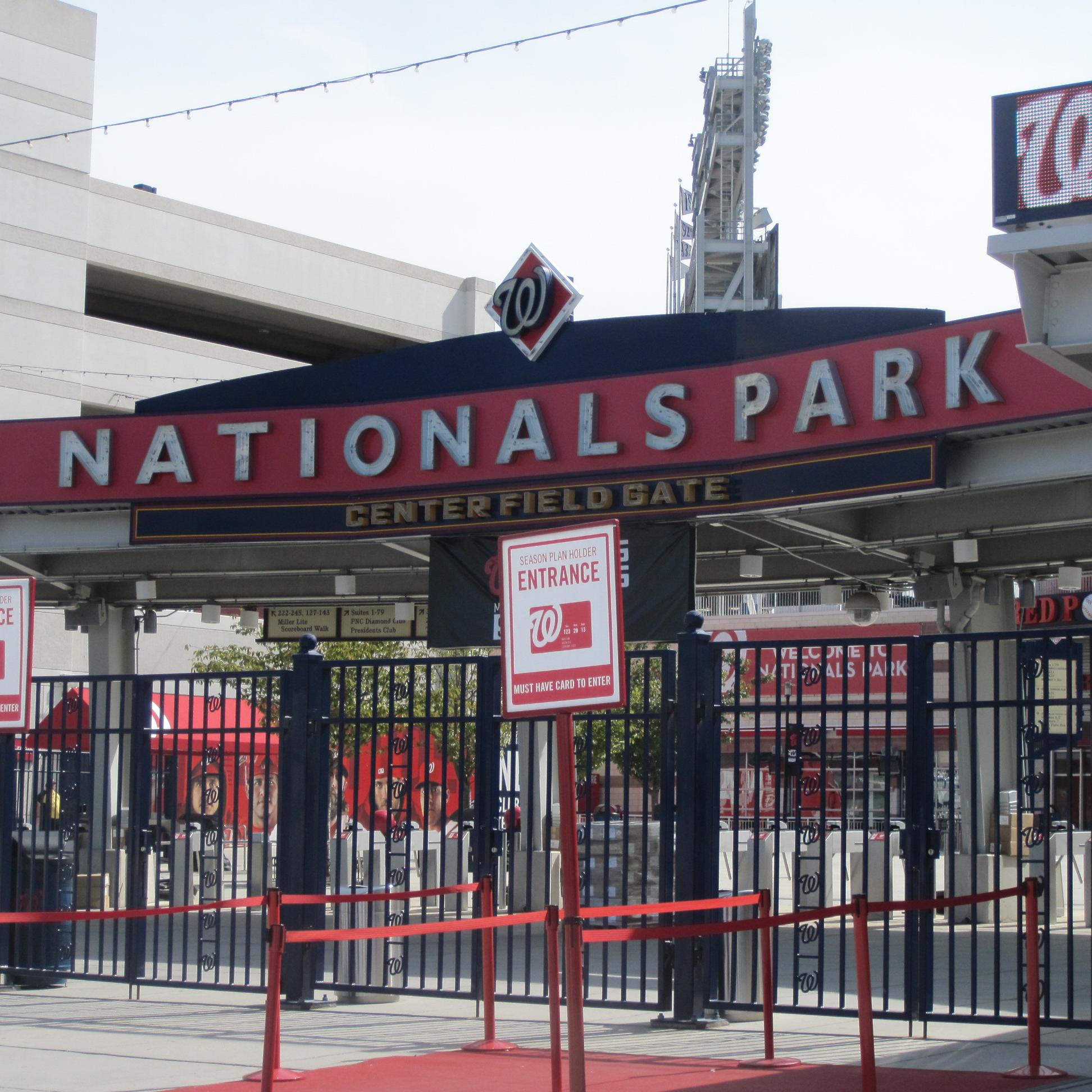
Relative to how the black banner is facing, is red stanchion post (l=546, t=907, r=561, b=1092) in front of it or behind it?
in front

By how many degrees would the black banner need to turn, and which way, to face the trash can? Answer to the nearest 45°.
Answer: approximately 45° to its right

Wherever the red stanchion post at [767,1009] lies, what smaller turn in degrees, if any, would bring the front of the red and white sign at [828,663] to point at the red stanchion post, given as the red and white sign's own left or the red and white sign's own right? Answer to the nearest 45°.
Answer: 0° — it already faces it

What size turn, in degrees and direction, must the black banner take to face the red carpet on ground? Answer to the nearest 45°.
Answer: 0° — it already faces it

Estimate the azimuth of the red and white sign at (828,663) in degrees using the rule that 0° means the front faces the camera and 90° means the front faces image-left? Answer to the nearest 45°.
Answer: approximately 0°

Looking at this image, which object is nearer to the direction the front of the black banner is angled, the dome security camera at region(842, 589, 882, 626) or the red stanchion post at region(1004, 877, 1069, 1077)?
the red stanchion post

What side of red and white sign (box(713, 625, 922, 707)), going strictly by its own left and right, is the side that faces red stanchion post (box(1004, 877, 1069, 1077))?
front

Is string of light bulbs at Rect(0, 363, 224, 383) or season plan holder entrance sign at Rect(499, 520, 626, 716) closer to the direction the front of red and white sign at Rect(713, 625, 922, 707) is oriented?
the season plan holder entrance sign

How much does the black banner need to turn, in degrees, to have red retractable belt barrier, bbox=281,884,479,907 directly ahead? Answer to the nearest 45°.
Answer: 0° — it already faces it

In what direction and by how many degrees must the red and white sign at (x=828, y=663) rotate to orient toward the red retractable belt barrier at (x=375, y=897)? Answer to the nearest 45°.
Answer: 0° — it already faces it

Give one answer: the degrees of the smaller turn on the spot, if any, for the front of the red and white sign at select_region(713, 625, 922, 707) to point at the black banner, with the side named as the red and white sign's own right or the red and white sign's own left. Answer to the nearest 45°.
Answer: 0° — it already faces it

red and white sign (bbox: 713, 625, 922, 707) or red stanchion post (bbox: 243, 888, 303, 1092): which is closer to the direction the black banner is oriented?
the red stanchion post

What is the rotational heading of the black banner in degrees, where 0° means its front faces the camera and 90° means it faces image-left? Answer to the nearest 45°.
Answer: approximately 0°

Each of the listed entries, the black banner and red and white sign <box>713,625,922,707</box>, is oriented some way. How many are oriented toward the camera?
2
